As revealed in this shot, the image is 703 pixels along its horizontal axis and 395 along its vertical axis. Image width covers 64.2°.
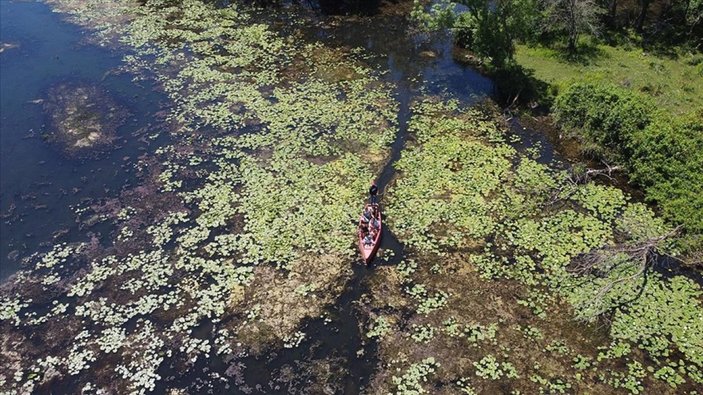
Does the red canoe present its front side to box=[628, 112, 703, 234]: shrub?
no

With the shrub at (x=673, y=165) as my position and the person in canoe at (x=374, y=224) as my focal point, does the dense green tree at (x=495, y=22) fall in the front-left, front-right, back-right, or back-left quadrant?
front-right

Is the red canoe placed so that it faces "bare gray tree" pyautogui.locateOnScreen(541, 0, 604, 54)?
no

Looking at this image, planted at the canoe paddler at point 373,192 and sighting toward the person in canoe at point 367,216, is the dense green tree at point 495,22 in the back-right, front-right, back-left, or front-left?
back-left

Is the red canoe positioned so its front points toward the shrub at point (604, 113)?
no

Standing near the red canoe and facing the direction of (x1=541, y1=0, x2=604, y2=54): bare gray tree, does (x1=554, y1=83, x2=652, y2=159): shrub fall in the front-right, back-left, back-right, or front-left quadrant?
front-right

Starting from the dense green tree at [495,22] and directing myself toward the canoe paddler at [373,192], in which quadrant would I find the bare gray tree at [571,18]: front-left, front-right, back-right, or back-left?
back-left
